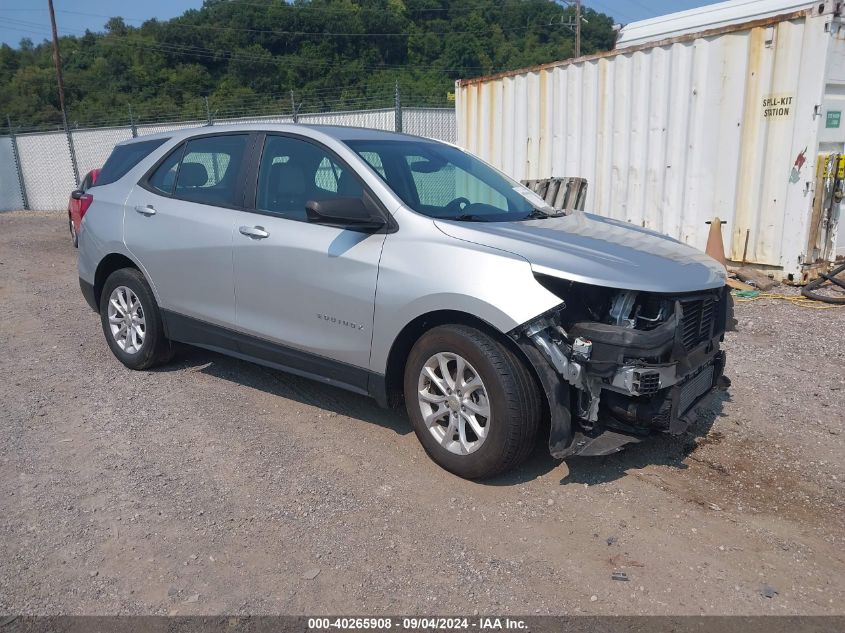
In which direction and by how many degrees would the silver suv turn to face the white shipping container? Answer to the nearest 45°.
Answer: approximately 90° to its left

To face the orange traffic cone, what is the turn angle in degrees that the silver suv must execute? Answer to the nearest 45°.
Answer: approximately 90° to its left

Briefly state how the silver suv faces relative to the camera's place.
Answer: facing the viewer and to the right of the viewer

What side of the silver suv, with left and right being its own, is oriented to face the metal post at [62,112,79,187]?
back
